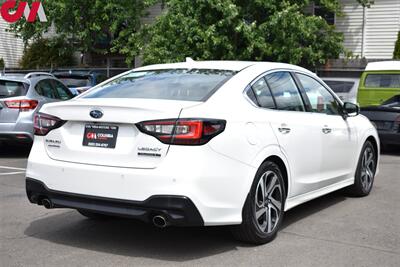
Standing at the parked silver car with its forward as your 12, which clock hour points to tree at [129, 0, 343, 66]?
The tree is roughly at 12 o'clock from the parked silver car.

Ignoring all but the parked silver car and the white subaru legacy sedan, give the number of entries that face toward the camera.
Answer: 0

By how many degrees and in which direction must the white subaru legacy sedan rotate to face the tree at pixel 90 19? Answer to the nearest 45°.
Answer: approximately 45° to its left

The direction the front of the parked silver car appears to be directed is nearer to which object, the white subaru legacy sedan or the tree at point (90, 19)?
the tree

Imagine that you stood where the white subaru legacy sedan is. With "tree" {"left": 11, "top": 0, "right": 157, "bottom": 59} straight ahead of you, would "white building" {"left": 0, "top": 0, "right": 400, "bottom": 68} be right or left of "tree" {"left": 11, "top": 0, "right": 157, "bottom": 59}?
right

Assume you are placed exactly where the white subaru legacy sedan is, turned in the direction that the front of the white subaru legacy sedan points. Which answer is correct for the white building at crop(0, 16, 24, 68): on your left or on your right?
on your left

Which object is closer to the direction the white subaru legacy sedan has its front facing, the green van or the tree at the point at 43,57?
the green van

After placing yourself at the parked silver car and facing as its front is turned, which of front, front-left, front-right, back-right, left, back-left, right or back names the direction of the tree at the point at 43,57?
front-left

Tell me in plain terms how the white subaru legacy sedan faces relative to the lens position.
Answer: facing away from the viewer and to the right of the viewer

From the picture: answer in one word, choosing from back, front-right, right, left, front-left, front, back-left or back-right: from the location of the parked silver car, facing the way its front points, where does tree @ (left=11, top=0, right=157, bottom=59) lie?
front-left

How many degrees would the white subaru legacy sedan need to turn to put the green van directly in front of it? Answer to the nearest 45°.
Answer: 0° — it already faces it

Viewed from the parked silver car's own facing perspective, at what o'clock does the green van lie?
The green van is roughly at 1 o'clock from the parked silver car.

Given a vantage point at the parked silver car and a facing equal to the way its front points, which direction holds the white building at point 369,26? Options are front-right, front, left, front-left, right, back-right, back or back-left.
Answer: front
